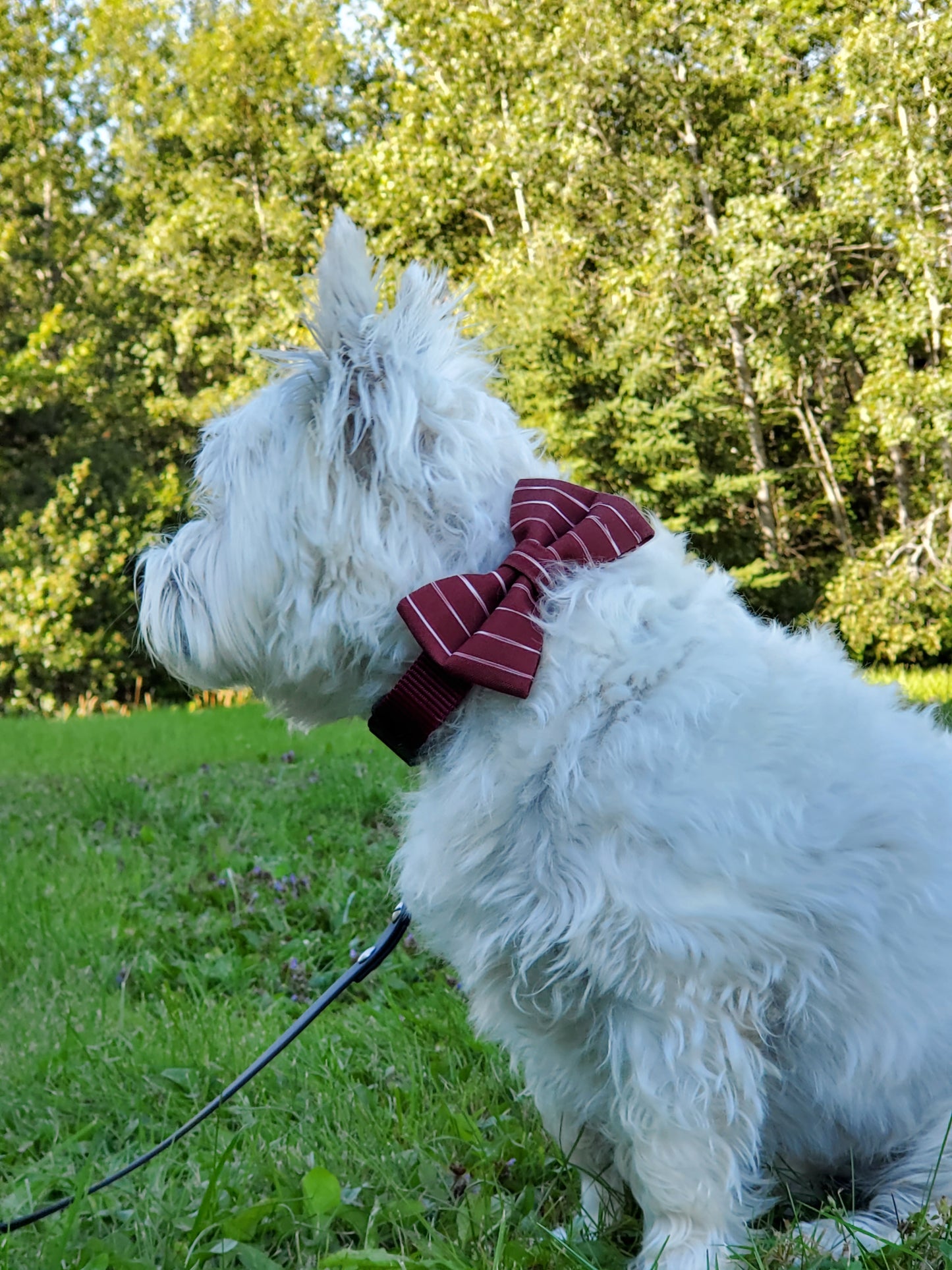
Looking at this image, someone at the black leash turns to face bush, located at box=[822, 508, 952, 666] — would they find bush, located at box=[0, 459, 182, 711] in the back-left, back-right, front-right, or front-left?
front-left

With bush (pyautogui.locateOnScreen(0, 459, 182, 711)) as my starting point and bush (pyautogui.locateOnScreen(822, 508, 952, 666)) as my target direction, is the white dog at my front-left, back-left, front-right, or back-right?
front-right

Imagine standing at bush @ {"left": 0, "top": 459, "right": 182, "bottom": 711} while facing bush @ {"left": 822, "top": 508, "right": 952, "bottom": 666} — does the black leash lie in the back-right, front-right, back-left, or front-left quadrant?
front-right

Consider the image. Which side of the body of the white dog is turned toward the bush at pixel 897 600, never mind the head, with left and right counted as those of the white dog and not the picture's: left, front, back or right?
right

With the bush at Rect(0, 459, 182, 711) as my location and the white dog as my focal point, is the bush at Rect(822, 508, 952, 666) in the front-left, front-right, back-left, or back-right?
front-left

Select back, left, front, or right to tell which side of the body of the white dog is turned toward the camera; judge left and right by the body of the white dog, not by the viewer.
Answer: left

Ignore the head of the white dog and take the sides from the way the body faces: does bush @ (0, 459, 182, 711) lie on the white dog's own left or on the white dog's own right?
on the white dog's own right
